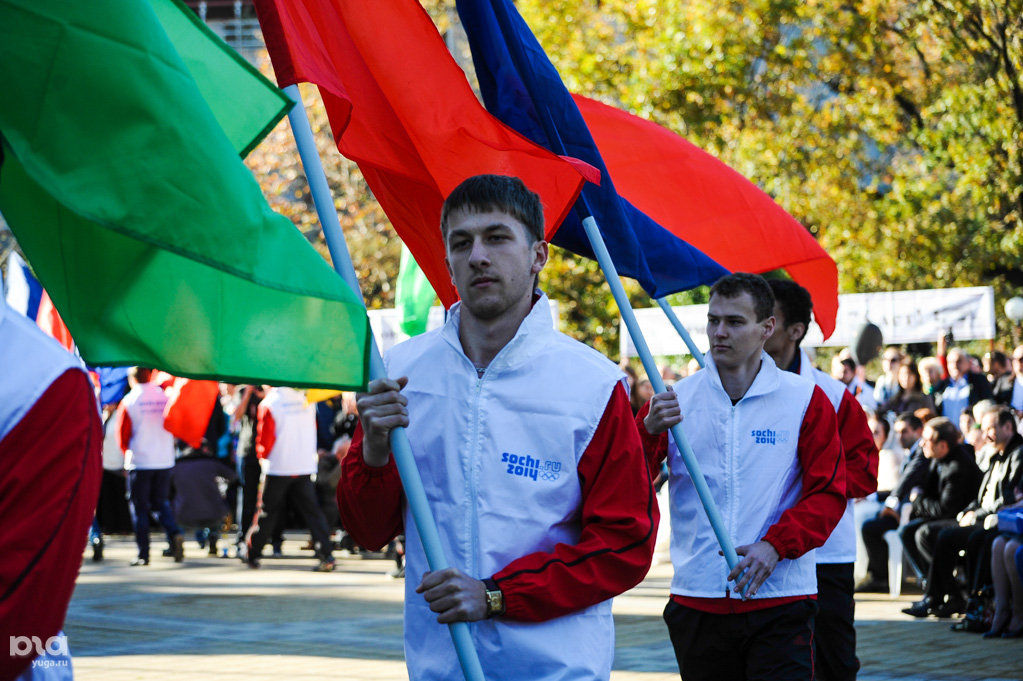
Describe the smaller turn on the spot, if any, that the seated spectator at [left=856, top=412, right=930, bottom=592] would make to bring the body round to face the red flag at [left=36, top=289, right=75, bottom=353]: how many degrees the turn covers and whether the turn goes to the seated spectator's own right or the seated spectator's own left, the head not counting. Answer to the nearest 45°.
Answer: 0° — they already face it

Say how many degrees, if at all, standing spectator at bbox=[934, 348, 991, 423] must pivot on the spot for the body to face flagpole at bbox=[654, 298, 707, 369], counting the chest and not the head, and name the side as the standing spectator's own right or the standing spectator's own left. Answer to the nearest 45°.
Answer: approximately 45° to the standing spectator's own left

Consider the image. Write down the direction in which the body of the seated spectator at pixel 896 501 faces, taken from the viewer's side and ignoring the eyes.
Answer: to the viewer's left

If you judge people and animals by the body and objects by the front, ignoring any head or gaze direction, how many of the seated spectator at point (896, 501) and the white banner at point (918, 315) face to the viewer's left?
1

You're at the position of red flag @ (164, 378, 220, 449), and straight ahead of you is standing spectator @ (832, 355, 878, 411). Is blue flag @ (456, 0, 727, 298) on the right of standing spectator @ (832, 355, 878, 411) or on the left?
right

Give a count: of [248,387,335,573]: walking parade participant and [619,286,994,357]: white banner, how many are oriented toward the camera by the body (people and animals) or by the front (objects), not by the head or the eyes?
1

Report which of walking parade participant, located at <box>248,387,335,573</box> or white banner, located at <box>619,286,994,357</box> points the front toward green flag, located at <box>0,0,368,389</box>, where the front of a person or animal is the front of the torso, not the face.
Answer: the white banner

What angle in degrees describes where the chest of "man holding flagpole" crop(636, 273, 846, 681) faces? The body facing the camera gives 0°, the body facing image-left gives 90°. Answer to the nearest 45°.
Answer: approximately 45°

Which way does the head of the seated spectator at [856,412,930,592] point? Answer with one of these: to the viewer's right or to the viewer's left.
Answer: to the viewer's left

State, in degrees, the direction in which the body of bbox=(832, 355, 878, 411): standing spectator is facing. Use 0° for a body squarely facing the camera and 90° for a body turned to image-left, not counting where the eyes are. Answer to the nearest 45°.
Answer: approximately 45°
